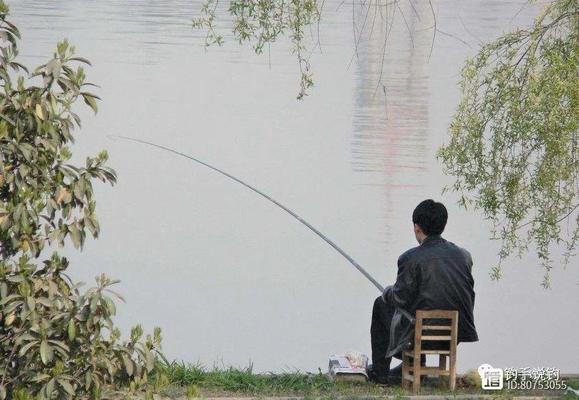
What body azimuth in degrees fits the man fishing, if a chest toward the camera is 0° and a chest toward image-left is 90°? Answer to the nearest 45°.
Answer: approximately 135°

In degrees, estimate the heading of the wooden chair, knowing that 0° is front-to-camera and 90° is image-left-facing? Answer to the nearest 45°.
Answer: approximately 135°

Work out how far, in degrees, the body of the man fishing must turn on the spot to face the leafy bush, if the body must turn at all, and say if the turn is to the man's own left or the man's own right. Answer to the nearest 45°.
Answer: approximately 90° to the man's own left

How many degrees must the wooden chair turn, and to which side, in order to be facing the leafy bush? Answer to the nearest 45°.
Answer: approximately 90° to its left
